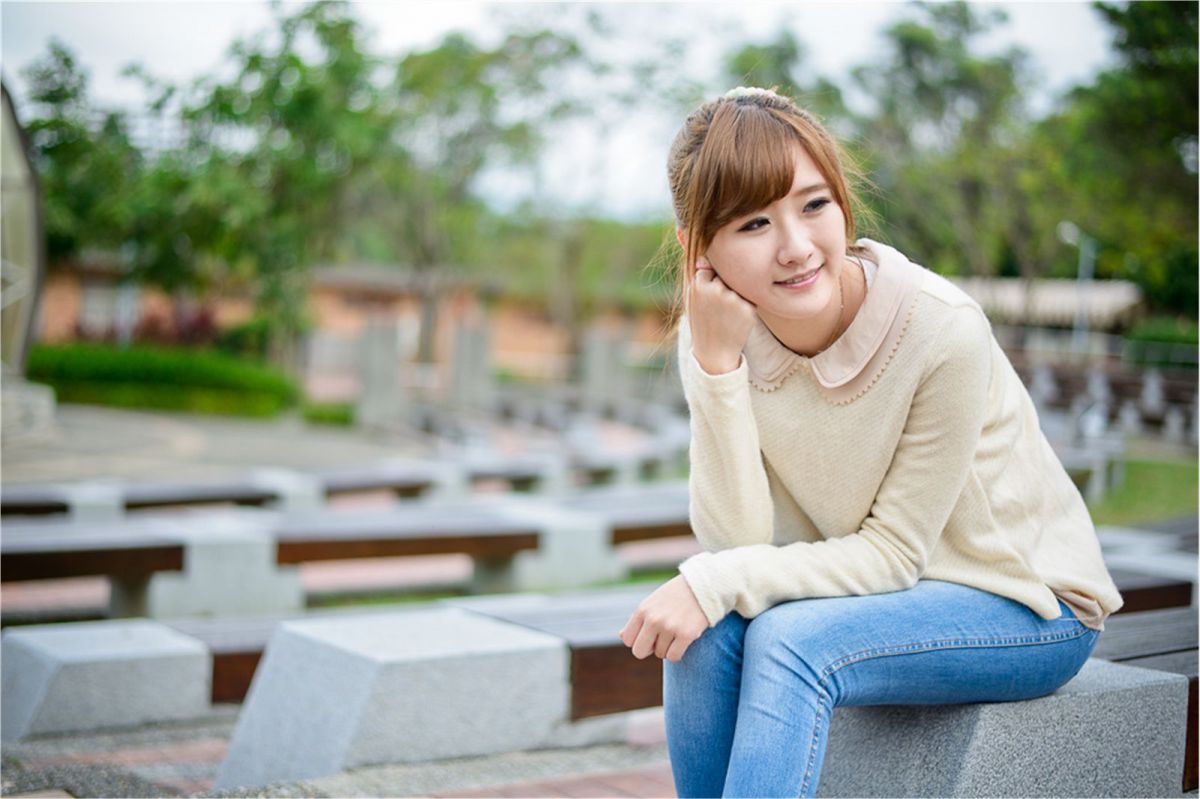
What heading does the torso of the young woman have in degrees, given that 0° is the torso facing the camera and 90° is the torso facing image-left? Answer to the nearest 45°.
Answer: approximately 45°

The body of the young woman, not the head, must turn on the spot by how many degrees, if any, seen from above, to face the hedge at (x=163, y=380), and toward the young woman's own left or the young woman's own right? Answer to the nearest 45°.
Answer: approximately 90° to the young woman's own right

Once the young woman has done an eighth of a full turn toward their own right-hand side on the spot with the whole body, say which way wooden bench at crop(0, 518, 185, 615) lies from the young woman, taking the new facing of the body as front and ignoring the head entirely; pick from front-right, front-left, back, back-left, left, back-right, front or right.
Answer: front-right

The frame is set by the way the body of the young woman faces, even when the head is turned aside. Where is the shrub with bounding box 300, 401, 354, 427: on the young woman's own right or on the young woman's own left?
on the young woman's own right

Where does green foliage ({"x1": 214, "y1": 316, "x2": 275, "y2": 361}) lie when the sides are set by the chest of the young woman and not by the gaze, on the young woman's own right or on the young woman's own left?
on the young woman's own right

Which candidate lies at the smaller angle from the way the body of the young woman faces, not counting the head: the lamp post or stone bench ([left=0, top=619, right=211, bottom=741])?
the stone bench

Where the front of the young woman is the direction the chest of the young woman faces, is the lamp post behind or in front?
behind

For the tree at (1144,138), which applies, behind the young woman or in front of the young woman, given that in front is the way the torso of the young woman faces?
behind
